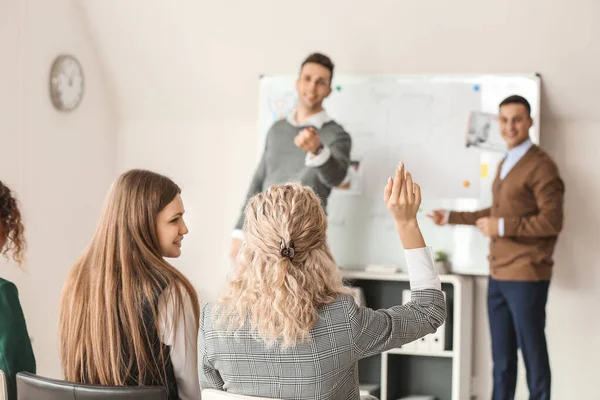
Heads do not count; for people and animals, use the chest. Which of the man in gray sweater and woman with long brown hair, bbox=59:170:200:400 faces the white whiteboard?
the woman with long brown hair

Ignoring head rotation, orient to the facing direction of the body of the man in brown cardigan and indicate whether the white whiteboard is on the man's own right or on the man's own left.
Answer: on the man's own right

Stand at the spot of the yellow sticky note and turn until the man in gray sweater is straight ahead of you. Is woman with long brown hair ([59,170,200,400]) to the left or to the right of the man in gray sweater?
left

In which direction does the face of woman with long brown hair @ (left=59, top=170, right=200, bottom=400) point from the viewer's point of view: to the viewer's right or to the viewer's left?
to the viewer's right

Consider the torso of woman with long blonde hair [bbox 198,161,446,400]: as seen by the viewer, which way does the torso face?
away from the camera

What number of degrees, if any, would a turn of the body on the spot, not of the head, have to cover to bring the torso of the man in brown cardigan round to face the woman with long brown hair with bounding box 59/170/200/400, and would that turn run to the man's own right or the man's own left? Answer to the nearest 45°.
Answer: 0° — they already face them

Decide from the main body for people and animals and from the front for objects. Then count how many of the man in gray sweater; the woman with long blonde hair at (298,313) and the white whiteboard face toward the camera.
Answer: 2

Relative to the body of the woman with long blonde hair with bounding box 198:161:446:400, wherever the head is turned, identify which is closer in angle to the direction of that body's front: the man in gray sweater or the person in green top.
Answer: the man in gray sweater
